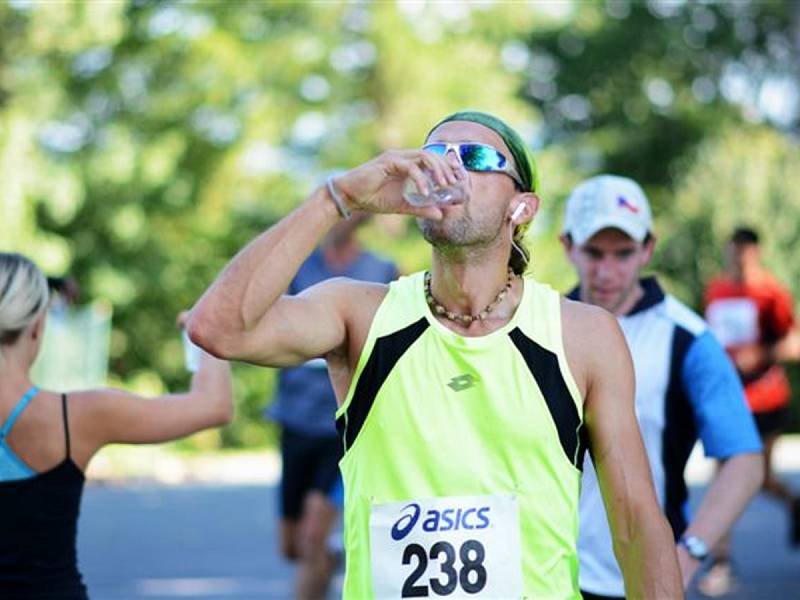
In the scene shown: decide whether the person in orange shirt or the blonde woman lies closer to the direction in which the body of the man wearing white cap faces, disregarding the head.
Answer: the blonde woman

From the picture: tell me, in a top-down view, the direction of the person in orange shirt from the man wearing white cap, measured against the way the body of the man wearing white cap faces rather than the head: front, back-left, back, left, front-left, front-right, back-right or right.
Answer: back

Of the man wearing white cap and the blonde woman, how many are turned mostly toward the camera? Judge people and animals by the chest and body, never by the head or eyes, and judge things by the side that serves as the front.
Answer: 1

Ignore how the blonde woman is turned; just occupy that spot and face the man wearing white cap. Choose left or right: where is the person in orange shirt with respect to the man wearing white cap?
left

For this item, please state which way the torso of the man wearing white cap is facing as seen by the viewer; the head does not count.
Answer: toward the camera

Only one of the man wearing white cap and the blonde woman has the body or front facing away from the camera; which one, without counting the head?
the blonde woman

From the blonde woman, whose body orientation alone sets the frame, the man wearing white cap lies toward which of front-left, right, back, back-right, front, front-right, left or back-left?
right

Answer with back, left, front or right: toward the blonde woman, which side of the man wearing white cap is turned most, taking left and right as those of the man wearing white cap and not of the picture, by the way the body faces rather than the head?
right

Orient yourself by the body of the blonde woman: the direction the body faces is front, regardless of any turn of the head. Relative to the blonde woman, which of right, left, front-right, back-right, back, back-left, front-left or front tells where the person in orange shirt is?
front-right

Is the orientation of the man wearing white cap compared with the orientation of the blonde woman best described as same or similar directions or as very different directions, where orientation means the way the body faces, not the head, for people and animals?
very different directions

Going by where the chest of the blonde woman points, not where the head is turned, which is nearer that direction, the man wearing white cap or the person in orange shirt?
the person in orange shirt

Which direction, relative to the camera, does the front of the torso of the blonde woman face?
away from the camera
